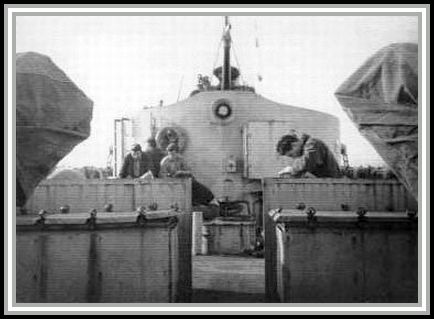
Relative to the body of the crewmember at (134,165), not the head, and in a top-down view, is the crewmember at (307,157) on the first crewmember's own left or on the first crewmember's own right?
on the first crewmember's own left

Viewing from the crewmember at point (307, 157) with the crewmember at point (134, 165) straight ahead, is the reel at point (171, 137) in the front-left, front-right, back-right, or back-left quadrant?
front-right

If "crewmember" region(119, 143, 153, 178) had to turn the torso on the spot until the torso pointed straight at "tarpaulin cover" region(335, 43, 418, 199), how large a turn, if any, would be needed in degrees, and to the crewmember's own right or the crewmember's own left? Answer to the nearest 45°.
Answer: approximately 45° to the crewmember's own left

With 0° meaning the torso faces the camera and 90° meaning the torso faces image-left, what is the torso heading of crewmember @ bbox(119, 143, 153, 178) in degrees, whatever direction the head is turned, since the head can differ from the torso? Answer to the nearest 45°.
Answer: approximately 0°

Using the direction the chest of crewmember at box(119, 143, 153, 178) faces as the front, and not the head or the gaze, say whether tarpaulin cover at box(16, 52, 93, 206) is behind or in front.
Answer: in front
